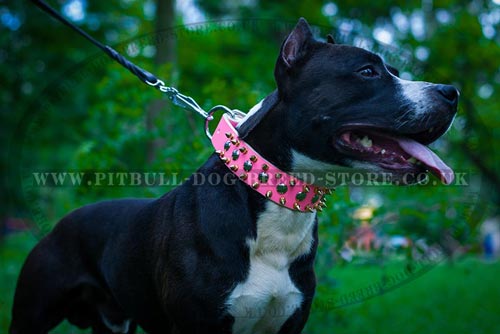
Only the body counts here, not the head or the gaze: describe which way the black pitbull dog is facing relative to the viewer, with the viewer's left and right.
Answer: facing the viewer and to the right of the viewer

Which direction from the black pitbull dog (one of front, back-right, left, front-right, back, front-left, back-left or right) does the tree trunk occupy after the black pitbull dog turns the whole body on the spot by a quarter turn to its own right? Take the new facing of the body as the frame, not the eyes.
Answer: back-right
